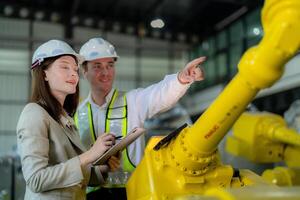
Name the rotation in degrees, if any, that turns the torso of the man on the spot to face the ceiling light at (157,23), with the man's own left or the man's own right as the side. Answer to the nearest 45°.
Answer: approximately 180°

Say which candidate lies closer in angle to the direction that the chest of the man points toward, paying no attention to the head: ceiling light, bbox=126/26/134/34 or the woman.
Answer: the woman

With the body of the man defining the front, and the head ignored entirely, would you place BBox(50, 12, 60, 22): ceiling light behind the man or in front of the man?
behind

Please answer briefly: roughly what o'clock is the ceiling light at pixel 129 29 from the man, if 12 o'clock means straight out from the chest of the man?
The ceiling light is roughly at 6 o'clock from the man.

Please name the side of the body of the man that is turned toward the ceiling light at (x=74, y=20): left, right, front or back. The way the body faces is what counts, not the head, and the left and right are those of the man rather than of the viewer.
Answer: back

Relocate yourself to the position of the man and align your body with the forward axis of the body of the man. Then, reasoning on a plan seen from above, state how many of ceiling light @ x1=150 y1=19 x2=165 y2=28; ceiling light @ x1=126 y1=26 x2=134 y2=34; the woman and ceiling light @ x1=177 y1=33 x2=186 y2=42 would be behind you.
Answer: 3

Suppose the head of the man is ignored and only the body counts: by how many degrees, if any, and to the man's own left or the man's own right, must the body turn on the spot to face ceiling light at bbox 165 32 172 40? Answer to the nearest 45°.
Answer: approximately 180°

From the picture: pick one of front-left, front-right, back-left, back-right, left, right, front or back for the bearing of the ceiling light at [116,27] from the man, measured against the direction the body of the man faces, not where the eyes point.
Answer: back

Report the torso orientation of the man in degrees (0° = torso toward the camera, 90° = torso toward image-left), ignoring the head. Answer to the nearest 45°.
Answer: approximately 0°

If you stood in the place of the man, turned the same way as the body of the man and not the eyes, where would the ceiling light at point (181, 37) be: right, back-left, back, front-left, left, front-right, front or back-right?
back

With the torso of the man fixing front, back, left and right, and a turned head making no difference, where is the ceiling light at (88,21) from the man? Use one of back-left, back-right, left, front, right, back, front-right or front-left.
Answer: back

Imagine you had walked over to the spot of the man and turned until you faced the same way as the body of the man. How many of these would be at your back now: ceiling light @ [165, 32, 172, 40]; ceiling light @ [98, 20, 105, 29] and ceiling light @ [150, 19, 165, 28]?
3
